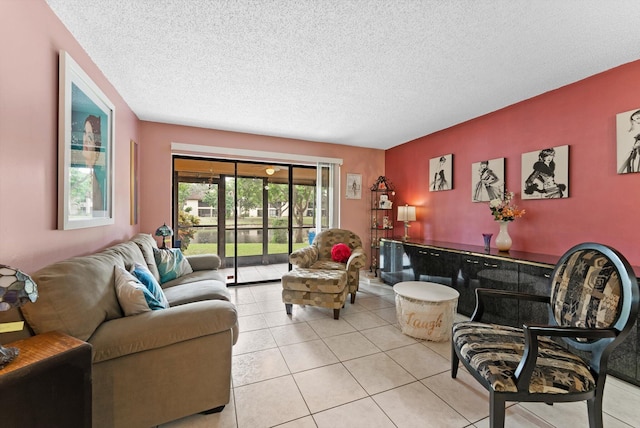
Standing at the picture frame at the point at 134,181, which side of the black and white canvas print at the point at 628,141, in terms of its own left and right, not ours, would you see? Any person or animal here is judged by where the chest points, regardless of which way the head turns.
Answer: front

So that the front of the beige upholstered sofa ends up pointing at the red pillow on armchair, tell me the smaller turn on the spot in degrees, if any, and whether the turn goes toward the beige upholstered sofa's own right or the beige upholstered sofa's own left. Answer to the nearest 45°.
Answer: approximately 45° to the beige upholstered sofa's own left

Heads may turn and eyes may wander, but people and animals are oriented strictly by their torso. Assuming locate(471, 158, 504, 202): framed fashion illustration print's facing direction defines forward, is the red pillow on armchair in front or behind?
in front

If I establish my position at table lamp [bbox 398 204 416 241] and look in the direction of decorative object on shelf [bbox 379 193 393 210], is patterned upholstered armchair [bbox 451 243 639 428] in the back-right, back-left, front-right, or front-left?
back-left

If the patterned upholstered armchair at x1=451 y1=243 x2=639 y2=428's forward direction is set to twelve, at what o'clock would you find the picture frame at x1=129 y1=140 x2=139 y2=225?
The picture frame is roughly at 1 o'clock from the patterned upholstered armchair.

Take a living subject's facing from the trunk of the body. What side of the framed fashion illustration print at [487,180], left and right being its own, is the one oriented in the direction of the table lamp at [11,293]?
front

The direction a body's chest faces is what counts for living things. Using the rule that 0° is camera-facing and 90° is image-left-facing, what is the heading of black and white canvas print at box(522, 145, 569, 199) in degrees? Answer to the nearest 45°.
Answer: approximately 45°

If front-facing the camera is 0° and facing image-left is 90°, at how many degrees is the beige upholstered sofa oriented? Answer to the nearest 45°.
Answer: approximately 270°

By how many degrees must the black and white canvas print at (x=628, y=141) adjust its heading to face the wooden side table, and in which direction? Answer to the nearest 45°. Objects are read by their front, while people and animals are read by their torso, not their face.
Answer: approximately 45° to its left
